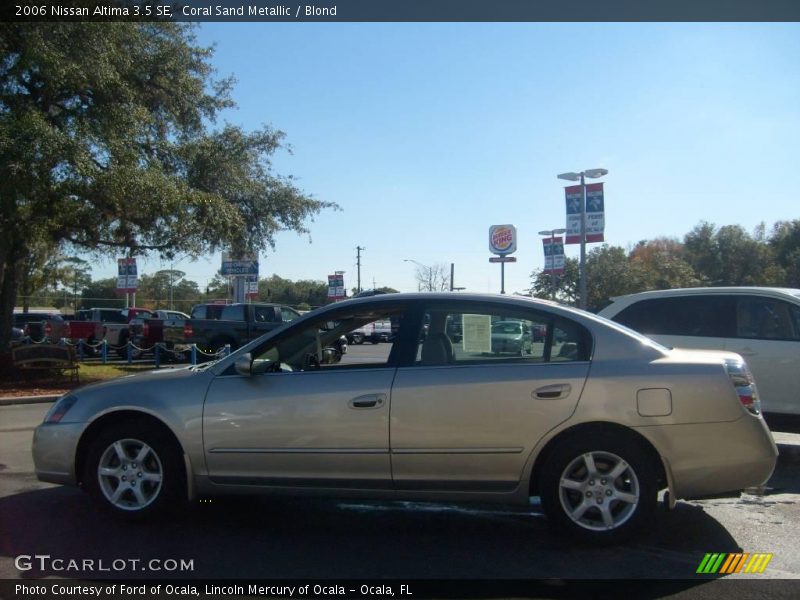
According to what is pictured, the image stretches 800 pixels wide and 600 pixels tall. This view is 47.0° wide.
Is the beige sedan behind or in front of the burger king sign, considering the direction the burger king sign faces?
in front

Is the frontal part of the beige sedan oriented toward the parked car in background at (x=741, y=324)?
no

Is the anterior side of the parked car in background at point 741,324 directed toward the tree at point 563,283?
no

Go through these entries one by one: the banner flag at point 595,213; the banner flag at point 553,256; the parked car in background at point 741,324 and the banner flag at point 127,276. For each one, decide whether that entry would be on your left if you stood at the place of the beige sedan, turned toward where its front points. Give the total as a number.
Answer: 0

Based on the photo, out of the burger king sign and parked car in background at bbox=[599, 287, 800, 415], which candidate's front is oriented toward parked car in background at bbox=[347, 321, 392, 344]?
the burger king sign

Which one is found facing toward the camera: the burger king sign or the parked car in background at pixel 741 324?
the burger king sign

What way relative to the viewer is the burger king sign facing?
toward the camera

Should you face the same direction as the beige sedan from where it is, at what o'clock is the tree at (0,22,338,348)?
The tree is roughly at 2 o'clock from the beige sedan.

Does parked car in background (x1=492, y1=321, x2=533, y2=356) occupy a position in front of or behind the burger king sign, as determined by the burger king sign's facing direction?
in front

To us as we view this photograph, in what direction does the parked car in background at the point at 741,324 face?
facing to the right of the viewer

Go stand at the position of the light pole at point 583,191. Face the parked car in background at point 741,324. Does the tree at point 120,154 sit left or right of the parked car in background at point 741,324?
right

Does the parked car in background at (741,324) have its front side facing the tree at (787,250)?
no

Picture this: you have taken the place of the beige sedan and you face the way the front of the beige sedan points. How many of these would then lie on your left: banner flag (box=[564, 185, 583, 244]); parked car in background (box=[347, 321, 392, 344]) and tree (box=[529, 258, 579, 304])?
0

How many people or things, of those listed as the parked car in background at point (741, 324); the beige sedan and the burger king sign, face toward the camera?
1

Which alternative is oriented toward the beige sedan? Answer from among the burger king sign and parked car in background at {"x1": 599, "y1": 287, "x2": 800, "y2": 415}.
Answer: the burger king sign

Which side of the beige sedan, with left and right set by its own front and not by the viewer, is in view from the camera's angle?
left

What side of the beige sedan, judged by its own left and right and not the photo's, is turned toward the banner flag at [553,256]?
right

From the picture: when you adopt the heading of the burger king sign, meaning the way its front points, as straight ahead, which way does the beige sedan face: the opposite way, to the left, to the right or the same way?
to the right

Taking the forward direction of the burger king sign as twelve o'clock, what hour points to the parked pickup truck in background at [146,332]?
The parked pickup truck in background is roughly at 2 o'clock from the burger king sign.

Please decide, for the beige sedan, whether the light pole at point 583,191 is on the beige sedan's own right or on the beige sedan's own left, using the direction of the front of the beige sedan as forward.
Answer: on the beige sedan's own right
